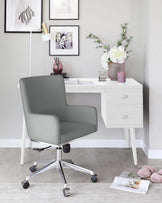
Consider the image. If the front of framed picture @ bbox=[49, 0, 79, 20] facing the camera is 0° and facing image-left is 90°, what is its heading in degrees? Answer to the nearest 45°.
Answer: approximately 0°

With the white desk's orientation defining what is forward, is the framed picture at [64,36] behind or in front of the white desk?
behind

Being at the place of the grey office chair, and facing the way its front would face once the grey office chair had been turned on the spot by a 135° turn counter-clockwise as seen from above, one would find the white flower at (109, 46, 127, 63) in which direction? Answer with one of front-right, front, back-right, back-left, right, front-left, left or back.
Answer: front-right

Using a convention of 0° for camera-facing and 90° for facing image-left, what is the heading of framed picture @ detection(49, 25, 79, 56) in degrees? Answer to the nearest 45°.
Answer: approximately 0°

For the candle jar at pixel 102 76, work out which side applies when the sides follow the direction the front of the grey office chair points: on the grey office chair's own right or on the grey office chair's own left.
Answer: on the grey office chair's own left

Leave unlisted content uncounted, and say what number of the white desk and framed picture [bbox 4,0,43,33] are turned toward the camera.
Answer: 2
